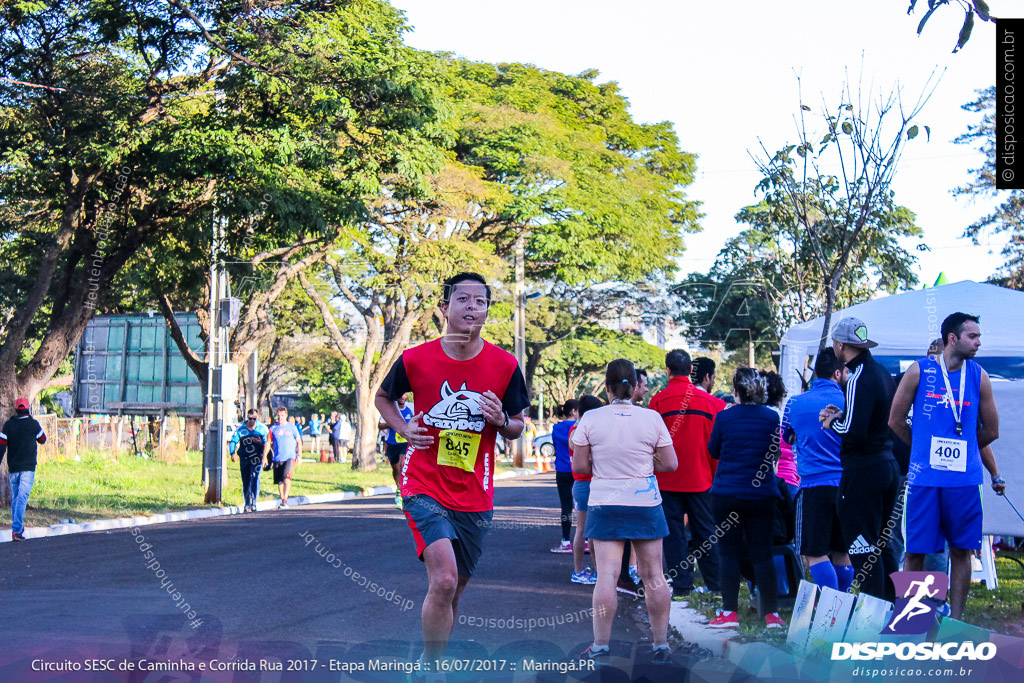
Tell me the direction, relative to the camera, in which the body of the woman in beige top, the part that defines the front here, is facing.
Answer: away from the camera

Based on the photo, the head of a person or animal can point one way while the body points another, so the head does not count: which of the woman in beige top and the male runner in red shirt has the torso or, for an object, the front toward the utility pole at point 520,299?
the woman in beige top

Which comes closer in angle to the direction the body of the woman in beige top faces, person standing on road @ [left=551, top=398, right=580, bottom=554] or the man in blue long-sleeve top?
the person standing on road

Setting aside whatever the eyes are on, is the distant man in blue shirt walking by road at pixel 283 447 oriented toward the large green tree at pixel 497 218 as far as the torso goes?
no

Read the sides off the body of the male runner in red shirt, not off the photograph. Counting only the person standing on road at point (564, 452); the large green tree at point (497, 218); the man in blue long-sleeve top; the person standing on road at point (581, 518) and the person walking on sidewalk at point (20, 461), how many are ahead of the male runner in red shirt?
0

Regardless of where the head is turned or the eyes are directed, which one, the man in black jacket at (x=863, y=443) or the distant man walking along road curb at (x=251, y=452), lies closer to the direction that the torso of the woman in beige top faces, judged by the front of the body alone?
the distant man walking along road curb

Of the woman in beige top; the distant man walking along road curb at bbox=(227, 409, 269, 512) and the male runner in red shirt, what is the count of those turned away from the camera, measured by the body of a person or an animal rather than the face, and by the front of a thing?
1

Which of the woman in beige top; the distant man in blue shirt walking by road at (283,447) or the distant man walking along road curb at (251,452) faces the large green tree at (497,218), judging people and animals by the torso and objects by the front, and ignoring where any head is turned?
the woman in beige top

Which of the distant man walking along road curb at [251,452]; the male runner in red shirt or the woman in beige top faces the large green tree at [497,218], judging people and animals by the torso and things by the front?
the woman in beige top

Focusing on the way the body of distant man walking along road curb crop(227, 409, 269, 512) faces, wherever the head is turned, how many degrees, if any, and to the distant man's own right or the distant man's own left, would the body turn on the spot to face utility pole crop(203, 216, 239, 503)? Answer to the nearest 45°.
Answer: approximately 135° to the distant man's own right

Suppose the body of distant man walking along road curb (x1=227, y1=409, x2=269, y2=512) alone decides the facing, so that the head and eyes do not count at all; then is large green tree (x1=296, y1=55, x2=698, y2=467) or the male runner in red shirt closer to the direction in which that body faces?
the male runner in red shirt

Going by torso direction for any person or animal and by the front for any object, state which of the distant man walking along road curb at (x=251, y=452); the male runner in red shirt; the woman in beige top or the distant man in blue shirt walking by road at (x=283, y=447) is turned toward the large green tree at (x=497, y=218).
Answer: the woman in beige top

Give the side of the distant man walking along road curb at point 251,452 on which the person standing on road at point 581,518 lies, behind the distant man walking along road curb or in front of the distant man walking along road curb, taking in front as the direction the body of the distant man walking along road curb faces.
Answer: in front

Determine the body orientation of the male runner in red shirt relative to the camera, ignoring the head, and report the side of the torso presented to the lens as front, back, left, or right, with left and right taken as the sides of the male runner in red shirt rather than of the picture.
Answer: front

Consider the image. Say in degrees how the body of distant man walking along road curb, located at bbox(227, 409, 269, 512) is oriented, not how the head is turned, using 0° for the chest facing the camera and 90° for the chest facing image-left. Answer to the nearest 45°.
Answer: approximately 0°
